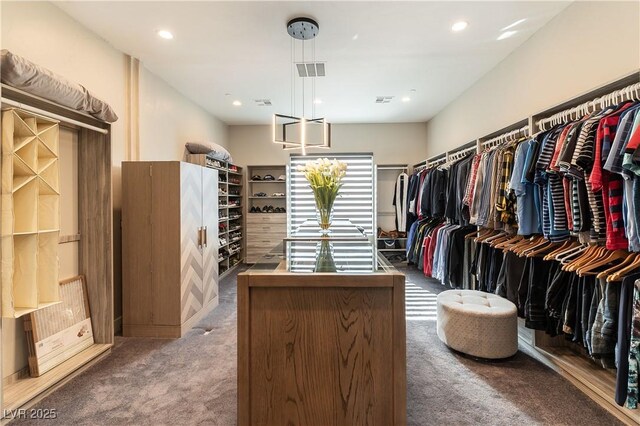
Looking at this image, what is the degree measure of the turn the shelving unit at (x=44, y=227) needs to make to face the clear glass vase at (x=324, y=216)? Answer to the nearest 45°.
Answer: approximately 45° to its left

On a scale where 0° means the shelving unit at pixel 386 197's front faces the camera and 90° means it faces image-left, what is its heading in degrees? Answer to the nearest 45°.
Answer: approximately 0°

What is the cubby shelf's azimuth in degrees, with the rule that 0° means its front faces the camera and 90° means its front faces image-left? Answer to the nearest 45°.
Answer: approximately 315°

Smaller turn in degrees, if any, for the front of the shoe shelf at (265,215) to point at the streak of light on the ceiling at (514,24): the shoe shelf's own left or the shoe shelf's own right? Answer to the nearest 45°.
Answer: approximately 45° to the shoe shelf's own left

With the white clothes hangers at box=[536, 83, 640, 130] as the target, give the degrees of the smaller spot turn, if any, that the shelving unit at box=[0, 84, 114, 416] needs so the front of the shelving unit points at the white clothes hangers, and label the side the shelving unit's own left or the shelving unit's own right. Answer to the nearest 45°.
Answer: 0° — it already faces it

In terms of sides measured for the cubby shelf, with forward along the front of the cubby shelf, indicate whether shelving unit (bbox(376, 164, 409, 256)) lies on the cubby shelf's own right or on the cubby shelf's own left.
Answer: on the cubby shelf's own left

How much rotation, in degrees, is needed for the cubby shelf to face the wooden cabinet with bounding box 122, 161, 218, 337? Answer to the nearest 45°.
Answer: approximately 90° to its left
